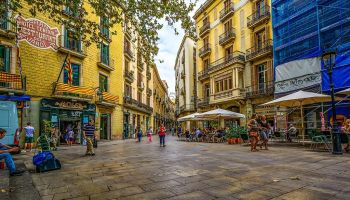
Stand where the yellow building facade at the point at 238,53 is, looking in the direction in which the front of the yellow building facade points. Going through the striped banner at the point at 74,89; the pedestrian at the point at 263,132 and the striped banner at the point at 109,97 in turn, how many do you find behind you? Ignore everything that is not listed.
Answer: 0

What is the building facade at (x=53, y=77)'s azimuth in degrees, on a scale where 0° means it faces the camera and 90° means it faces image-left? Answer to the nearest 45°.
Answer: approximately 315°

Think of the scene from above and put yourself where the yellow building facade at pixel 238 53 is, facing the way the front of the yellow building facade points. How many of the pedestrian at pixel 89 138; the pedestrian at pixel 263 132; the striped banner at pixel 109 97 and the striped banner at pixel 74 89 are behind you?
0

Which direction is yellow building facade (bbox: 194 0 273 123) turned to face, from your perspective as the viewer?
facing the viewer and to the left of the viewer

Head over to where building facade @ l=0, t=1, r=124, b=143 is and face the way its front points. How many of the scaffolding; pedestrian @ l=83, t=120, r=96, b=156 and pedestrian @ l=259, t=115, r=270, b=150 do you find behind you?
0

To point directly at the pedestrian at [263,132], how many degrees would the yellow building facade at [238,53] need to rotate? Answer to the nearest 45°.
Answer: approximately 45° to its left

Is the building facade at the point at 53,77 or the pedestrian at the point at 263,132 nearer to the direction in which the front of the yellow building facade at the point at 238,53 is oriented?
the building facade

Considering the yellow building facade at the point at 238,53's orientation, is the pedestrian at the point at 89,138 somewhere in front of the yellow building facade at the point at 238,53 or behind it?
in front

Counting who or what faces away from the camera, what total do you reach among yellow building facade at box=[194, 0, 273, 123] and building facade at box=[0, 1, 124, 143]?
0

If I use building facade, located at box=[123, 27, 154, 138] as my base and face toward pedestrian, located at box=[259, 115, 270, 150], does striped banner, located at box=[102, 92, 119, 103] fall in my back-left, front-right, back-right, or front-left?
front-right

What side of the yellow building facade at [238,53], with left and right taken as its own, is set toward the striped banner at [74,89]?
front

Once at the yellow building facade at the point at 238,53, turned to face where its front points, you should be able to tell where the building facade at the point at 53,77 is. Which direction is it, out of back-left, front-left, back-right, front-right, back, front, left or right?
front
